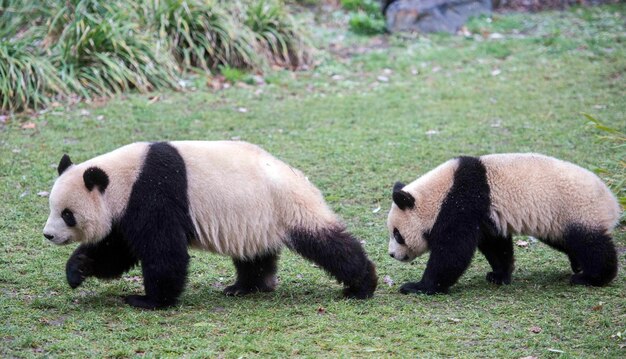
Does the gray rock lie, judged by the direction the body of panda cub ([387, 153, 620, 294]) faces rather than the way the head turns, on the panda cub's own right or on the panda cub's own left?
on the panda cub's own right

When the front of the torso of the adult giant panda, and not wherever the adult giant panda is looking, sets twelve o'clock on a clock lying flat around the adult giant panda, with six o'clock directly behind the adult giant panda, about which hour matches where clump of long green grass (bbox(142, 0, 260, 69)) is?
The clump of long green grass is roughly at 3 o'clock from the adult giant panda.

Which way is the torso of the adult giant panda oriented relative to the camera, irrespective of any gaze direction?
to the viewer's left

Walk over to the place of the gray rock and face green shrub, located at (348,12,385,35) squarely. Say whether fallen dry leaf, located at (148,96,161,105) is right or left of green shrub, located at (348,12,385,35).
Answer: left

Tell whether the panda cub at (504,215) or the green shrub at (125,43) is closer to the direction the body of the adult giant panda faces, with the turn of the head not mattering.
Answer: the green shrub

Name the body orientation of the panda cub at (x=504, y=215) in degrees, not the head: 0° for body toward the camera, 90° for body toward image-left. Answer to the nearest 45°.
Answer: approximately 90°

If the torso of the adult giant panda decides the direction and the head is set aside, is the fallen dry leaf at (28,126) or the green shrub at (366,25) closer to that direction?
the fallen dry leaf

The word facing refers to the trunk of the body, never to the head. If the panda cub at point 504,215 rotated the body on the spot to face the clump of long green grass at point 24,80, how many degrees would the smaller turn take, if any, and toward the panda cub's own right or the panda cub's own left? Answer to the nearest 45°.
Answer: approximately 45° to the panda cub's own right

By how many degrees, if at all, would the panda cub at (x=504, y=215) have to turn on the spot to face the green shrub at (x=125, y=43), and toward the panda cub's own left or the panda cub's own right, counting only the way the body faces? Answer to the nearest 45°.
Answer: approximately 45° to the panda cub's own right

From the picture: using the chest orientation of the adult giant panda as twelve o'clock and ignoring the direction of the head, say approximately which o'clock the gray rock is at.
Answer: The gray rock is roughly at 4 o'clock from the adult giant panda.

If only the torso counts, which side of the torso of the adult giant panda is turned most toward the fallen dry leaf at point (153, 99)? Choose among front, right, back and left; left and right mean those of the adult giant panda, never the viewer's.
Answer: right

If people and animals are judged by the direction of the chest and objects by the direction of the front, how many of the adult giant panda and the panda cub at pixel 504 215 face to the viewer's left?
2

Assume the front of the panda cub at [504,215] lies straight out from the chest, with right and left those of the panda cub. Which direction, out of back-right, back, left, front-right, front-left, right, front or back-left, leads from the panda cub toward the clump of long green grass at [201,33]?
front-right

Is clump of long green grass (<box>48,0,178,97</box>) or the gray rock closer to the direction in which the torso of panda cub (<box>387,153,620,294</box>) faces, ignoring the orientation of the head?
the clump of long green grass
